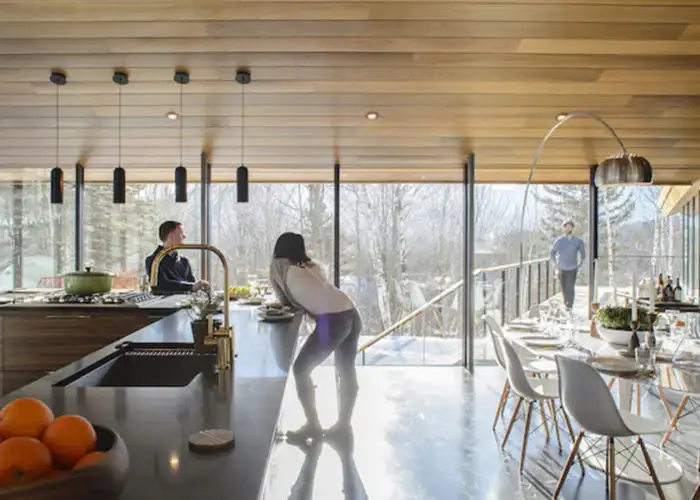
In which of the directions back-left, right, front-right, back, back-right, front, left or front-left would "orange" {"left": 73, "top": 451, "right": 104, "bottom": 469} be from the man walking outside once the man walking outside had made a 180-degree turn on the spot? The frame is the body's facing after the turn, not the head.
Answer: back

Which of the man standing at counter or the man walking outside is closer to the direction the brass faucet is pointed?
the man standing at counter

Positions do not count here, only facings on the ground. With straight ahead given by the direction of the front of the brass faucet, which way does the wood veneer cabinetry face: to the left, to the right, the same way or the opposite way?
to the left

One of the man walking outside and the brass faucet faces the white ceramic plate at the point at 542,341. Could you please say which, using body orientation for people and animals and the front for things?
the man walking outside

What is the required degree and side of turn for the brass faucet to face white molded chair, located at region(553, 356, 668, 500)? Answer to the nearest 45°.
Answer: approximately 180°

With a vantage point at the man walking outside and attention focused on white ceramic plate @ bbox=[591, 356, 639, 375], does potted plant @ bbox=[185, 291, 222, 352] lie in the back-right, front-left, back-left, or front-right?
front-right

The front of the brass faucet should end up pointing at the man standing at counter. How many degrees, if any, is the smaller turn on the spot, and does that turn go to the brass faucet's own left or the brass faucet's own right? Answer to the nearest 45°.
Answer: approximately 90° to the brass faucet's own right

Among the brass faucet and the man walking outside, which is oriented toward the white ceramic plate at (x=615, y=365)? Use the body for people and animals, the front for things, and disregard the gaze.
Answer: the man walking outside

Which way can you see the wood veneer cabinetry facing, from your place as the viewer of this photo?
facing the viewer

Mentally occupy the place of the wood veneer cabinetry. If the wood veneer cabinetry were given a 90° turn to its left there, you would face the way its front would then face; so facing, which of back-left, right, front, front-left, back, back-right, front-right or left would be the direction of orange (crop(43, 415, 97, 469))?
right

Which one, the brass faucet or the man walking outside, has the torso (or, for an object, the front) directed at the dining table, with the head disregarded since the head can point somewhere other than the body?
the man walking outside

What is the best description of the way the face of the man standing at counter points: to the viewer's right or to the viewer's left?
to the viewer's right

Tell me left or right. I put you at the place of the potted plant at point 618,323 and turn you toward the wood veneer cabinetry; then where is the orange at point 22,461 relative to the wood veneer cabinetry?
left

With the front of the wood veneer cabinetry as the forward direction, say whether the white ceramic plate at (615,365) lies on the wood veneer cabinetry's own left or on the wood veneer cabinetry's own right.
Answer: on the wood veneer cabinetry's own left

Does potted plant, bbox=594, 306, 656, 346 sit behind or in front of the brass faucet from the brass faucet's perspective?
behind

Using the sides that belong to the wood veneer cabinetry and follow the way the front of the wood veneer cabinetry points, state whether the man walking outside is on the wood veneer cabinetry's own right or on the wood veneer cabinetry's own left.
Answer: on the wood veneer cabinetry's own left

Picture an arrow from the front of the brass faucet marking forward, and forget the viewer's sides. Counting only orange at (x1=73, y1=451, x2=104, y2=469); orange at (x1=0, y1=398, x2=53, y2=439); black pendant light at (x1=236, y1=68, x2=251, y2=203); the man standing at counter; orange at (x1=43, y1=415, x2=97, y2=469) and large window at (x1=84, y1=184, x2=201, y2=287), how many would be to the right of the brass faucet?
3

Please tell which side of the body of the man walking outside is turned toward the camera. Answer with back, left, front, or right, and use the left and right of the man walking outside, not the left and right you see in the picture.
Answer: front

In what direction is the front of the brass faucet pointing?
to the viewer's left
